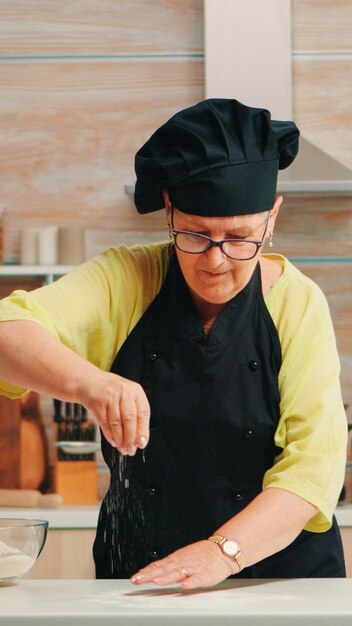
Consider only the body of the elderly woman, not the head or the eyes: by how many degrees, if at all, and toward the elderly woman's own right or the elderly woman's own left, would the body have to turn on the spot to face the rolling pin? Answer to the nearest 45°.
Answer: approximately 180°

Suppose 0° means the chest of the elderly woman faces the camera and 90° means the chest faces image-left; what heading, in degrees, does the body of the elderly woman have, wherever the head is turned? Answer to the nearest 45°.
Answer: approximately 0°
